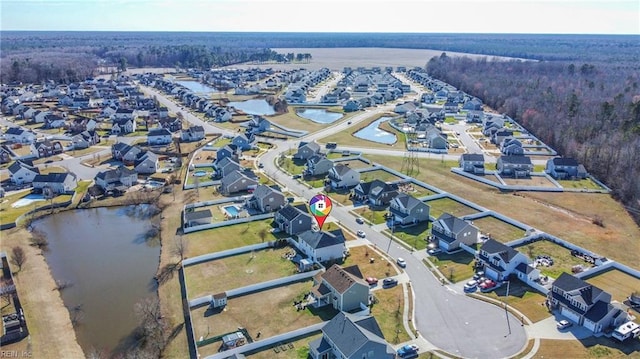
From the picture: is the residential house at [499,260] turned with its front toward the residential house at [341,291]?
yes

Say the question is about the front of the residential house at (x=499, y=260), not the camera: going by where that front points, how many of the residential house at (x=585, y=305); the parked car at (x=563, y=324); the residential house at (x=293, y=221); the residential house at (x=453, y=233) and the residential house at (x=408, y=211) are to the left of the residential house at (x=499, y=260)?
2

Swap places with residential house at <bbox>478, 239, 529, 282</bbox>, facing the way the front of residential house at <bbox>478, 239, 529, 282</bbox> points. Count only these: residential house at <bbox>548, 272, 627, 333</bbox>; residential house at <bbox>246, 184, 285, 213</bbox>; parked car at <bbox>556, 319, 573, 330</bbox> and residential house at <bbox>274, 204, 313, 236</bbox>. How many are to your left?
2

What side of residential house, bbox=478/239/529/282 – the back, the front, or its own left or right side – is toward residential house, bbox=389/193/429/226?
right

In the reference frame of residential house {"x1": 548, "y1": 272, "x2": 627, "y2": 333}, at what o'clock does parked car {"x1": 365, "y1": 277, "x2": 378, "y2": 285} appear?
The parked car is roughly at 1 o'clock from the residential house.

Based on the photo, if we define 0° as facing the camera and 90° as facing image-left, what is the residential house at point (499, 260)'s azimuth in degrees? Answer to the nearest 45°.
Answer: approximately 45°

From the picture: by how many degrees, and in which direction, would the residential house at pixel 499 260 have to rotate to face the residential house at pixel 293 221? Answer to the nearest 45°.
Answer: approximately 45° to its right

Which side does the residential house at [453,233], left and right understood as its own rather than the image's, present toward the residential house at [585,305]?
left

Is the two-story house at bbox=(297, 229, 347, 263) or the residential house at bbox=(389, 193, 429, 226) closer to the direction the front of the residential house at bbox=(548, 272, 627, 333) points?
the two-story house

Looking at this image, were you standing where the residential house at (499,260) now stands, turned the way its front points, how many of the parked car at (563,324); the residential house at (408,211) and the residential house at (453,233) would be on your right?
2
